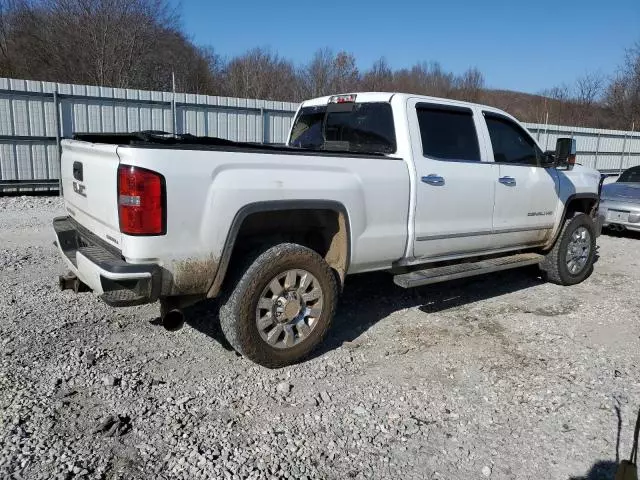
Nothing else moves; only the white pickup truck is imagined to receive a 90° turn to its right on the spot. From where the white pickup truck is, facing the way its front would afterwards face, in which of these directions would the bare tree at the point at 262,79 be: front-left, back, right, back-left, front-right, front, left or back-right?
back-left

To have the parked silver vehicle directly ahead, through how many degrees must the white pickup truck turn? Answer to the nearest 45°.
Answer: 0° — it already faces it

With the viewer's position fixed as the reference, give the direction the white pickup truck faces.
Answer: facing away from the viewer and to the right of the viewer

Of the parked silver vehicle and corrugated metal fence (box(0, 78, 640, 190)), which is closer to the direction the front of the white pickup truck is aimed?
the parked silver vehicle

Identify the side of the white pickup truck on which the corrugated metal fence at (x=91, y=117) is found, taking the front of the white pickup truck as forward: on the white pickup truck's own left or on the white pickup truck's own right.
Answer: on the white pickup truck's own left
